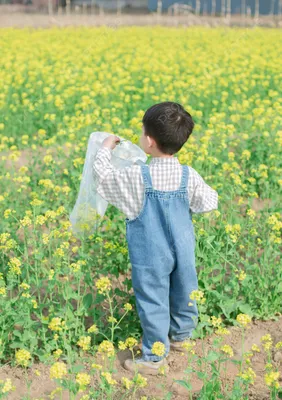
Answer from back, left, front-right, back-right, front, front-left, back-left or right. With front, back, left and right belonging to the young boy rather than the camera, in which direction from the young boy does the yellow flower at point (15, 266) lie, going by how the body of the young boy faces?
front-left

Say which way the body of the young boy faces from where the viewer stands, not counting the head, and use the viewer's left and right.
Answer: facing away from the viewer and to the left of the viewer

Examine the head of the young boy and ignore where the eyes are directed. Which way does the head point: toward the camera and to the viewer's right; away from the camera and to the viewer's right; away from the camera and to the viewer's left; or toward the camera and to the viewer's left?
away from the camera and to the viewer's left
